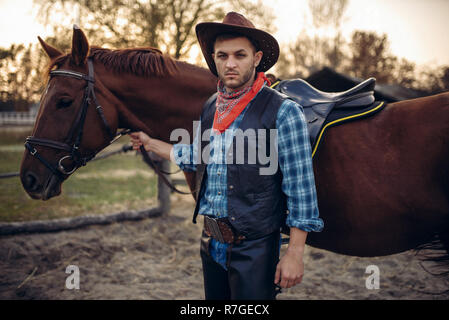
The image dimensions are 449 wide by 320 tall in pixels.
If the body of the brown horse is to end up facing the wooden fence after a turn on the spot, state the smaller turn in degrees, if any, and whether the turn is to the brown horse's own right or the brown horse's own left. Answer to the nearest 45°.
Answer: approximately 45° to the brown horse's own right

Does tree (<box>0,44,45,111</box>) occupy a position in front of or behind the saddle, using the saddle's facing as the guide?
in front

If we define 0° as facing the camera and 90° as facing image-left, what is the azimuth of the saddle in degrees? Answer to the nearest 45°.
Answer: approximately 90°

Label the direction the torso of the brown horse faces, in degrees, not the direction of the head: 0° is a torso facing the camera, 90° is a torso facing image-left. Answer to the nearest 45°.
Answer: approximately 90°

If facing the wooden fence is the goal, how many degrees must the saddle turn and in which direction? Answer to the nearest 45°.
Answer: approximately 45° to its right

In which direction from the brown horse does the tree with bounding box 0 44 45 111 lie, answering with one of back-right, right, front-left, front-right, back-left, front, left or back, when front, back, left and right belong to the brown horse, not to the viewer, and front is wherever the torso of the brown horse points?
front-right
